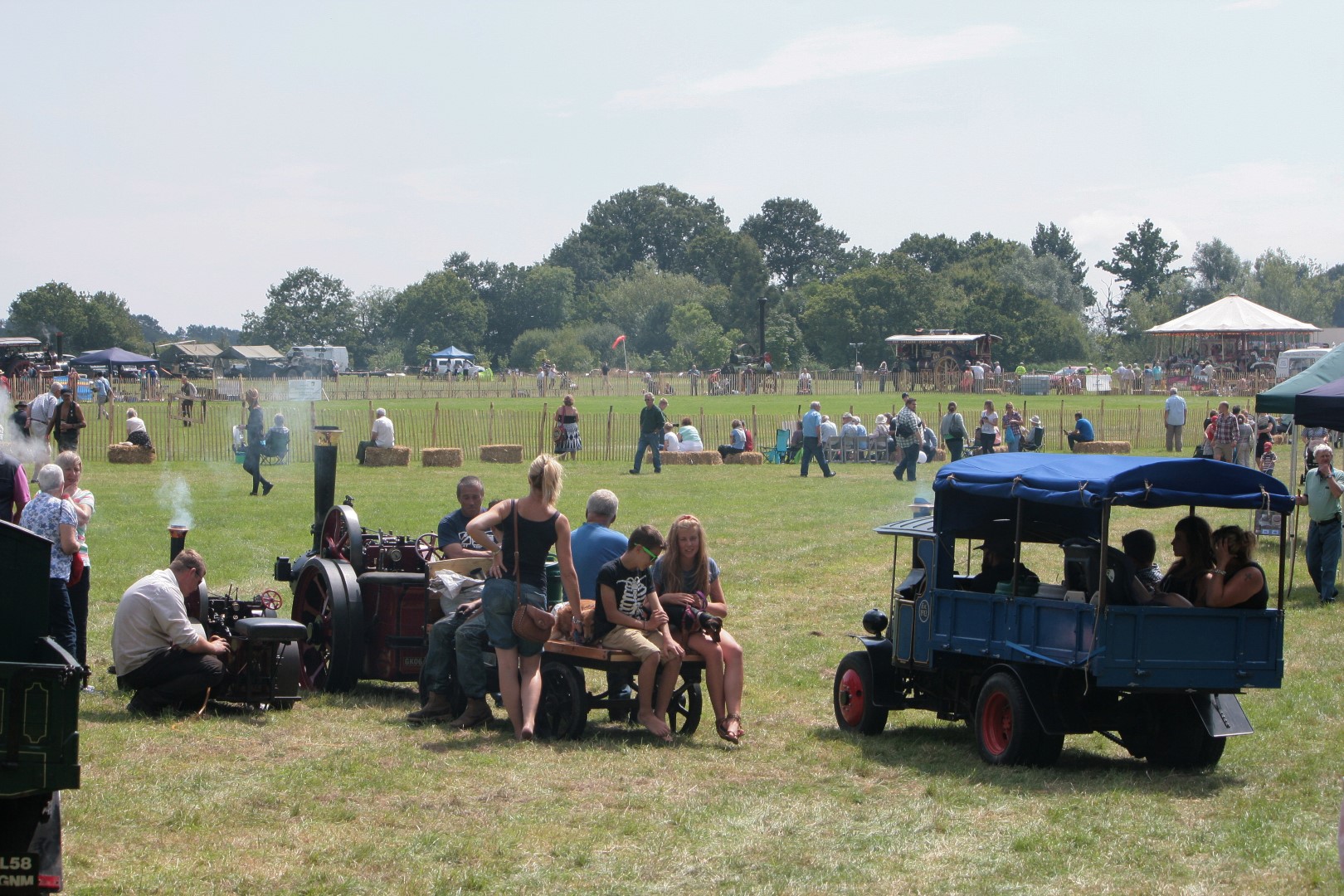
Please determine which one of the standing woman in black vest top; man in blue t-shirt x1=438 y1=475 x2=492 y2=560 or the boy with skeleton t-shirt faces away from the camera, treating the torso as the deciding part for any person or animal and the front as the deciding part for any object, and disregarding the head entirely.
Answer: the standing woman in black vest top

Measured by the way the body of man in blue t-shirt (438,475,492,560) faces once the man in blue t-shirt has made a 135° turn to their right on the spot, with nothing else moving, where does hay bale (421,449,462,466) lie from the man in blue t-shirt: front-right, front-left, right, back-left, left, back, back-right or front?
right

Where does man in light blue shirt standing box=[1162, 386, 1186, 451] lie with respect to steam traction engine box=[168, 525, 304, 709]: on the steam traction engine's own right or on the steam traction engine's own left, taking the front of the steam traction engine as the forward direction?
on the steam traction engine's own right

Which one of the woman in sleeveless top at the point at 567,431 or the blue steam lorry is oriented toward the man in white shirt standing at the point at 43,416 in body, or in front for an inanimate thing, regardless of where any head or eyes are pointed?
the blue steam lorry

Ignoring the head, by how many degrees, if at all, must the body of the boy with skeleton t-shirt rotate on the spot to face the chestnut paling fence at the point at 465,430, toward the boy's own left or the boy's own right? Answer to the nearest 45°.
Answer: approximately 135° to the boy's own left

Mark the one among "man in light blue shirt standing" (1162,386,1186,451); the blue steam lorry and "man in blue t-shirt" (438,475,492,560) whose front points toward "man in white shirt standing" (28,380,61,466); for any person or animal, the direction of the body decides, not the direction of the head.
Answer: the blue steam lorry

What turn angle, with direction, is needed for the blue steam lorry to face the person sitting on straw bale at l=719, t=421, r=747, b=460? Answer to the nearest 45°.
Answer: approximately 45° to its right

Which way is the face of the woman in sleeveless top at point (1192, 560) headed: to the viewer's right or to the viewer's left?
to the viewer's left

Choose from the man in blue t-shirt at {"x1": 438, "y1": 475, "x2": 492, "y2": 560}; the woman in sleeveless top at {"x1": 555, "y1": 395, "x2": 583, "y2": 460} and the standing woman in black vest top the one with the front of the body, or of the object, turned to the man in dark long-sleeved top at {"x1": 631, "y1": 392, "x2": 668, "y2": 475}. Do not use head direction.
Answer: the standing woman in black vest top
